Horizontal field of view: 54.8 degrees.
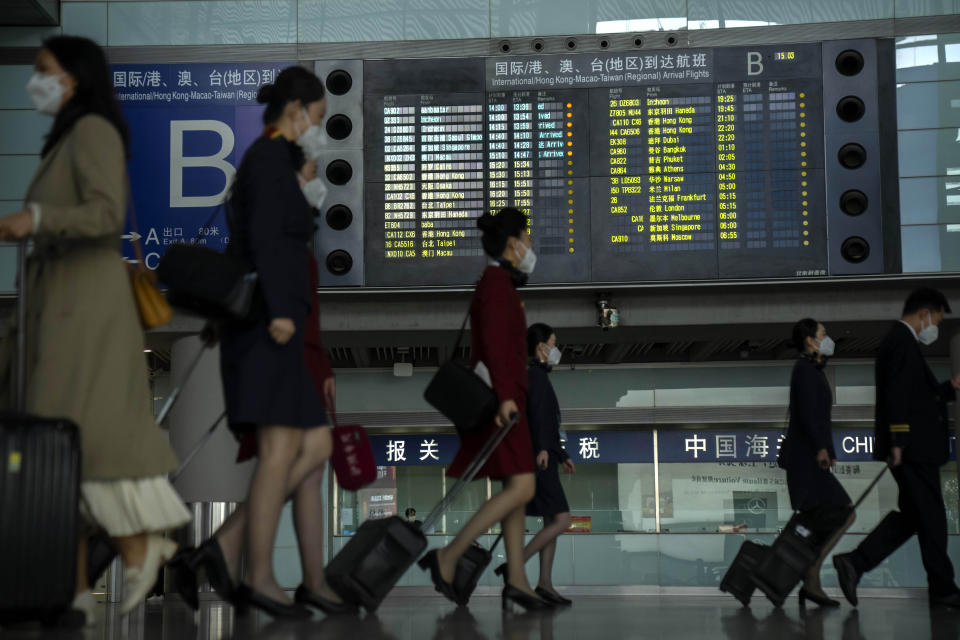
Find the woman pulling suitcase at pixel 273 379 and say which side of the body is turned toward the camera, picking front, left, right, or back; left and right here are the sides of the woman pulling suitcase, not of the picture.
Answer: right

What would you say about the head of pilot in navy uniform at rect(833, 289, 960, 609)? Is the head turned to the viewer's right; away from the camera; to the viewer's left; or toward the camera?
to the viewer's right

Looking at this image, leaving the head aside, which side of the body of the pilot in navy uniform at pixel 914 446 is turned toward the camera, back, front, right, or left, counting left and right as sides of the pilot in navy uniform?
right

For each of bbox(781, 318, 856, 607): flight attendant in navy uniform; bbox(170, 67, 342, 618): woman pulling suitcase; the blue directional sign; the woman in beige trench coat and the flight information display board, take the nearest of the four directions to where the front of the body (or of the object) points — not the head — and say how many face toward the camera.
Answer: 2

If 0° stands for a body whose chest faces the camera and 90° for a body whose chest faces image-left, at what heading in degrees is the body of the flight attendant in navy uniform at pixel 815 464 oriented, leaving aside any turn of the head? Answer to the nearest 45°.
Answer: approximately 270°

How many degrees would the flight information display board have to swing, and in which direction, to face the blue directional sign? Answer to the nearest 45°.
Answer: approximately 90° to its right

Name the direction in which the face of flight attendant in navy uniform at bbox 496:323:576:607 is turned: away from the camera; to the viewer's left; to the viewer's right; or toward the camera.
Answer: to the viewer's right
